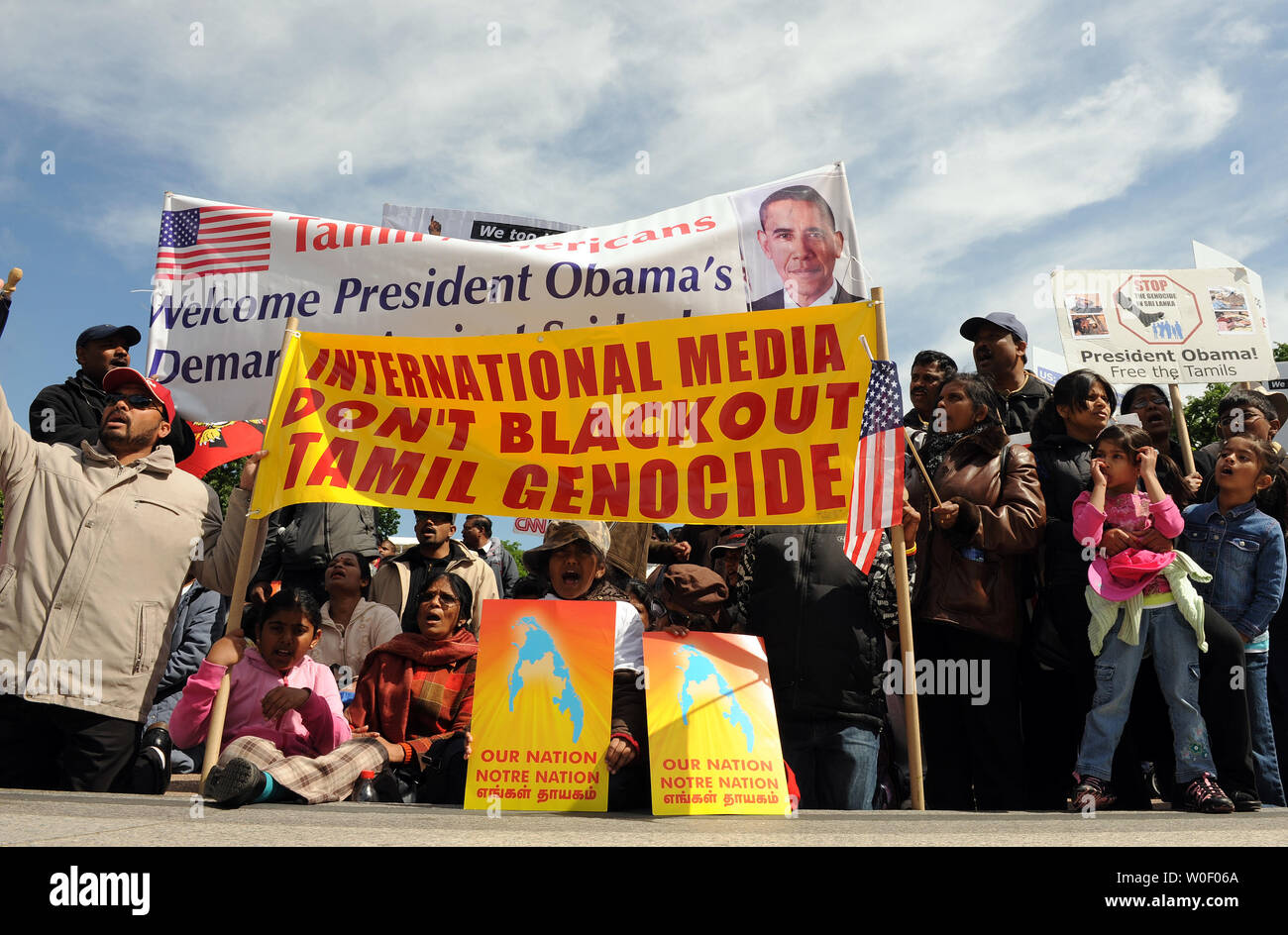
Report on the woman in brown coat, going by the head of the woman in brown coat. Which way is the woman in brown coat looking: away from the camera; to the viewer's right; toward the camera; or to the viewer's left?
to the viewer's left

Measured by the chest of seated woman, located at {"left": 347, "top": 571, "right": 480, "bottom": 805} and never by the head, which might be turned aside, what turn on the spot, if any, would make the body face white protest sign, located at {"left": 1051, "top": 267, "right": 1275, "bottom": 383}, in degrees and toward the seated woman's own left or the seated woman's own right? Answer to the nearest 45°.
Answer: approximately 90° to the seated woman's own left

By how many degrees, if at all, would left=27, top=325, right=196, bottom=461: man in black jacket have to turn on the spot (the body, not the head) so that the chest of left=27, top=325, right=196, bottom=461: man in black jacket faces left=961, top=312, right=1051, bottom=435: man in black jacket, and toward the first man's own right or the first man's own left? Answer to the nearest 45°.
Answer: approximately 45° to the first man's own left

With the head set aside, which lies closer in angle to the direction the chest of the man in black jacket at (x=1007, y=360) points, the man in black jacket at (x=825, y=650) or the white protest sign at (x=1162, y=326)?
the man in black jacket

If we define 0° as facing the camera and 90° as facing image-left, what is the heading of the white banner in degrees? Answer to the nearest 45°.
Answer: approximately 0°

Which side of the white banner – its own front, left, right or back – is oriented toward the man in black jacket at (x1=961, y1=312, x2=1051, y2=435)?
left

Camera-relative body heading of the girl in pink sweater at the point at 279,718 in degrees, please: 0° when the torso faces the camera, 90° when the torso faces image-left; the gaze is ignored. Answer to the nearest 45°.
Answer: approximately 0°
